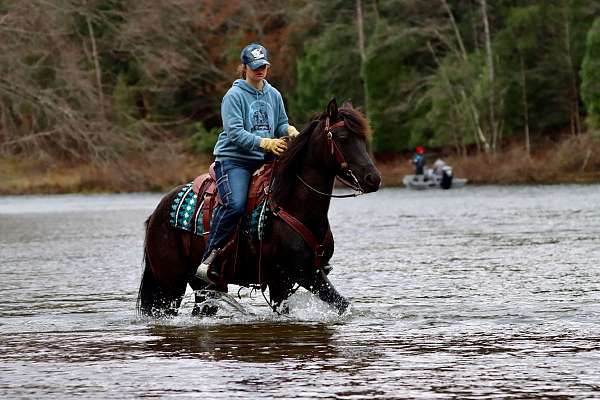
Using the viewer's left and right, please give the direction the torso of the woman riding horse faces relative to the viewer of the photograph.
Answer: facing the viewer and to the right of the viewer

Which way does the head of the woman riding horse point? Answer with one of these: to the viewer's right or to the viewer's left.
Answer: to the viewer's right
